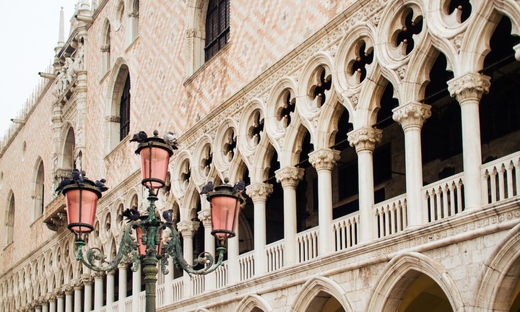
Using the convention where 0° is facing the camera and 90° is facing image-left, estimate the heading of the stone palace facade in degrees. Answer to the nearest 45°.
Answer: approximately 45°
